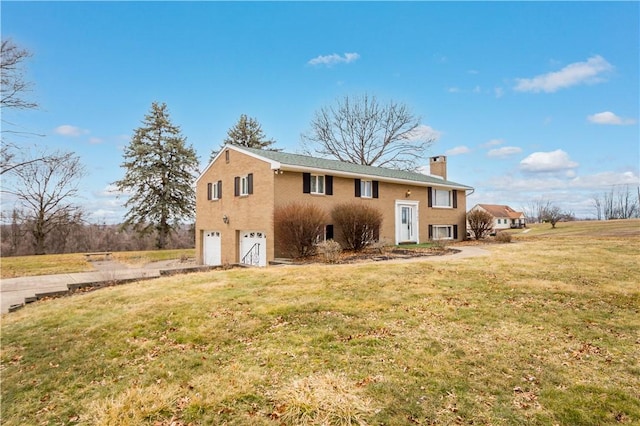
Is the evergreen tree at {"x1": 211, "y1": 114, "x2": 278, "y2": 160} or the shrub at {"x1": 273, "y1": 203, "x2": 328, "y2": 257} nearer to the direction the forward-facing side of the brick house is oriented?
the shrub

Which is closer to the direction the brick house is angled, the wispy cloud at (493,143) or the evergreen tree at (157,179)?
the wispy cloud

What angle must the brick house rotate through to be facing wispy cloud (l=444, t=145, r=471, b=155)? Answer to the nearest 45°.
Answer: approximately 90° to its left

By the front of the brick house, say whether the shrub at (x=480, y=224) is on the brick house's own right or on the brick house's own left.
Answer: on the brick house's own left

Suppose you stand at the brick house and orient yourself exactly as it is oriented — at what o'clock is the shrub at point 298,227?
The shrub is roughly at 1 o'clock from the brick house.

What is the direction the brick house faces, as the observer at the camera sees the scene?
facing the viewer and to the right of the viewer

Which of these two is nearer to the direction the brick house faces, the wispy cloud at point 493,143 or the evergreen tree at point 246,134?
the wispy cloud

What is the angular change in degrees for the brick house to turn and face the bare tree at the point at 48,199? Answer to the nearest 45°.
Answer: approximately 180°

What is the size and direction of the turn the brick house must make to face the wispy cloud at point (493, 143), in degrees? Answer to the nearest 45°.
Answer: approximately 90° to its left

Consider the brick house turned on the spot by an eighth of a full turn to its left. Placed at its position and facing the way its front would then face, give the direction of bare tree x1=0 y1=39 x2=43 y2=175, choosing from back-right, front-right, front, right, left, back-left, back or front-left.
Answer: back-right

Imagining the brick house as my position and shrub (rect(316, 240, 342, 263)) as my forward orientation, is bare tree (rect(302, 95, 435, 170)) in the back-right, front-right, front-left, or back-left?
back-left
